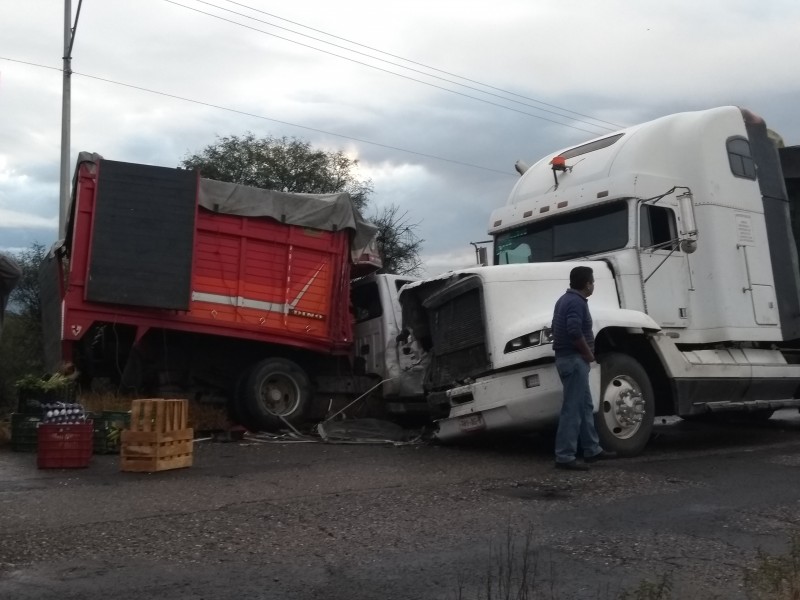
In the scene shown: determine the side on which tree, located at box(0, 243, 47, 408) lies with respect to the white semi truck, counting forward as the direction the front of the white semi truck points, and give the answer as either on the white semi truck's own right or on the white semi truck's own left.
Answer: on the white semi truck's own right

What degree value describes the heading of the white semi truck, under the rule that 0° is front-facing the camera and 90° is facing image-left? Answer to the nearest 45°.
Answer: approximately 45°

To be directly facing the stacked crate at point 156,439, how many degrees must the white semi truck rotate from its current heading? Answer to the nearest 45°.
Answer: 0° — it already faces it

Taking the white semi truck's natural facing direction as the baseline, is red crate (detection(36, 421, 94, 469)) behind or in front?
in front

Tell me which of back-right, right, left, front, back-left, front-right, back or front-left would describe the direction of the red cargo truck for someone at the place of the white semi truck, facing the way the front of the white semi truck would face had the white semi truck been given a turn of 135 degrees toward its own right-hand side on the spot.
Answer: left
